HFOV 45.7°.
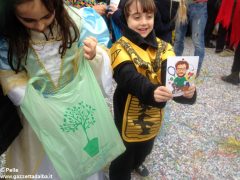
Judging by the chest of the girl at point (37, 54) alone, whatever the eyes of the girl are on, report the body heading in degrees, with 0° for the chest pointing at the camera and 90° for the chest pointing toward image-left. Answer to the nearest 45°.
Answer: approximately 0°

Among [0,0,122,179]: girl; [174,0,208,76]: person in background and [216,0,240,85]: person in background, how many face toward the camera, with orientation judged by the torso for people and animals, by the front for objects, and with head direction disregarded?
2

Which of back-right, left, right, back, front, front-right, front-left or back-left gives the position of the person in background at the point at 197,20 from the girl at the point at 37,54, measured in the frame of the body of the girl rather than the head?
back-left

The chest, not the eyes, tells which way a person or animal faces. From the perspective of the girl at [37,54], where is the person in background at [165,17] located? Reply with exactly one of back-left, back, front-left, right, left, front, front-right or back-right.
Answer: back-left

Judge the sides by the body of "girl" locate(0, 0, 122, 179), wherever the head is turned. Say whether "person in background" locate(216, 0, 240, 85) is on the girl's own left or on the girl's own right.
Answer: on the girl's own left
